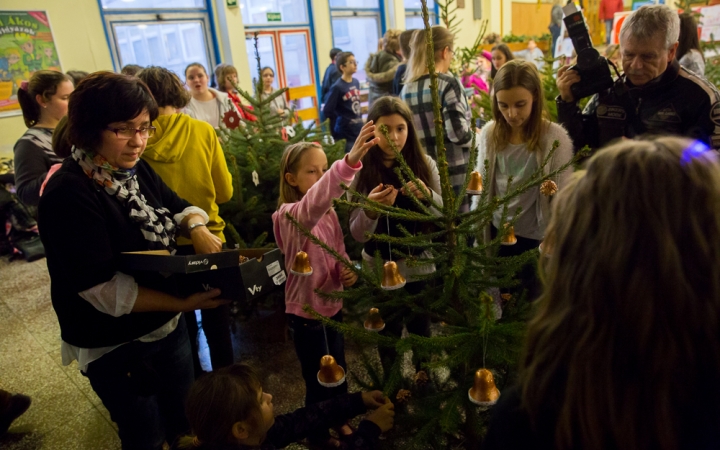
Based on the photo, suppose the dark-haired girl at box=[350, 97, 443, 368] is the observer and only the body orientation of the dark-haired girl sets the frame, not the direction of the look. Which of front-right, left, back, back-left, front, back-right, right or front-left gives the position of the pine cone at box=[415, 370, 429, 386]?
front

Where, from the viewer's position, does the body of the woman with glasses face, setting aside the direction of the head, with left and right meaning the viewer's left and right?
facing the viewer and to the right of the viewer

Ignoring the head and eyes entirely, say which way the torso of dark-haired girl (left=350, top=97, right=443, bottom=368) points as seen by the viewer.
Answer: toward the camera

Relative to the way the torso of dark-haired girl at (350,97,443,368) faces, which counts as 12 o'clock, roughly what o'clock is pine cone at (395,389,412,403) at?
The pine cone is roughly at 12 o'clock from the dark-haired girl.

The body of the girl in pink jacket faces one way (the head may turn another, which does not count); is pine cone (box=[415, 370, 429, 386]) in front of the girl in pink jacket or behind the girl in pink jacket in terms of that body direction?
in front

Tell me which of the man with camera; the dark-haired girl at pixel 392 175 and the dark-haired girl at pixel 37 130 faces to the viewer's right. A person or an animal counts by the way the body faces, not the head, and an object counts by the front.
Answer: the dark-haired girl at pixel 37 130

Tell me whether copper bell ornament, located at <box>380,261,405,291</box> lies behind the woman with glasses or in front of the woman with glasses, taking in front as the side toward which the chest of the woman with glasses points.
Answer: in front

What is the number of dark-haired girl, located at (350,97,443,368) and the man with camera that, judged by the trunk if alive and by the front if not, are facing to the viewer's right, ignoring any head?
0

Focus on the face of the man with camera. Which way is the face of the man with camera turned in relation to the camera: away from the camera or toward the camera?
toward the camera

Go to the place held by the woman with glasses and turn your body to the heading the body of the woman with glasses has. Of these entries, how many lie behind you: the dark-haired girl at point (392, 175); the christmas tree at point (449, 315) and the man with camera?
0

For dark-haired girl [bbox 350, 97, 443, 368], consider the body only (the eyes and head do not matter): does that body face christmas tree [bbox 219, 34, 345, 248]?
no

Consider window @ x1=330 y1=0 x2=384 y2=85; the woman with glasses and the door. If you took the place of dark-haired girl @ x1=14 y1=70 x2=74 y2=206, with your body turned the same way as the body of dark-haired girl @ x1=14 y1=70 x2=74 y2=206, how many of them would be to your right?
1

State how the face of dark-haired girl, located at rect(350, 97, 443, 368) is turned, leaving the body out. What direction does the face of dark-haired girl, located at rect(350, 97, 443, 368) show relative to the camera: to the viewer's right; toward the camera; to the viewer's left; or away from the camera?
toward the camera

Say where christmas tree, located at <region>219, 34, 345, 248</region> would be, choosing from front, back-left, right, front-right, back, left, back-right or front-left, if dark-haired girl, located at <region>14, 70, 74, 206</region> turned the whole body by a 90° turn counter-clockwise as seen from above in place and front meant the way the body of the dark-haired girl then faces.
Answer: right

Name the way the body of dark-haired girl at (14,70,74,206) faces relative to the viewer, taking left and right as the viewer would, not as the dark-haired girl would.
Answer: facing to the right of the viewer
